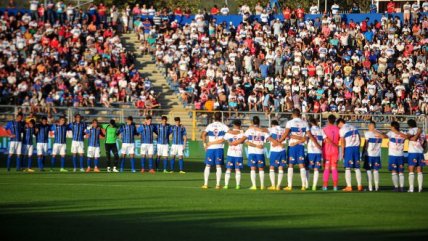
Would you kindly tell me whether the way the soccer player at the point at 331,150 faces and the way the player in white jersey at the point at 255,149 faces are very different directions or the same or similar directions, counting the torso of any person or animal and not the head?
same or similar directions

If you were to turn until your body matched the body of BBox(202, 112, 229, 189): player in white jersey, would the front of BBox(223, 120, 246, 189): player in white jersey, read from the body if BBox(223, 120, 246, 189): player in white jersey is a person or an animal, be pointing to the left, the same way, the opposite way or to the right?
the same way

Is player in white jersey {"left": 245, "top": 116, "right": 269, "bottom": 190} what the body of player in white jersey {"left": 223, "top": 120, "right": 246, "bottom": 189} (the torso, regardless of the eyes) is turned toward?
no

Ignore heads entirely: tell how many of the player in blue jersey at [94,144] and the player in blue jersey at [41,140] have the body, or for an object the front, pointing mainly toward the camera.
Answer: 2

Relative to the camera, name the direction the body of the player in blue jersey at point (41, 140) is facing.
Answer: toward the camera

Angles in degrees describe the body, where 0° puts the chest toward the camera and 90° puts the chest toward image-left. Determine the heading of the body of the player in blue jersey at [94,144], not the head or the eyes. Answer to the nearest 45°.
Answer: approximately 0°

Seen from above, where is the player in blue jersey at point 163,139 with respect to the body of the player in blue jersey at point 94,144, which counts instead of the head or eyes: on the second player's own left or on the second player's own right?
on the second player's own left

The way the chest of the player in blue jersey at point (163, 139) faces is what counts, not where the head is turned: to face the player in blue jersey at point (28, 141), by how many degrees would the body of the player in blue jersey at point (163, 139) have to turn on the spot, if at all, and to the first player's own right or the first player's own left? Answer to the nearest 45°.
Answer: approximately 90° to the first player's own right

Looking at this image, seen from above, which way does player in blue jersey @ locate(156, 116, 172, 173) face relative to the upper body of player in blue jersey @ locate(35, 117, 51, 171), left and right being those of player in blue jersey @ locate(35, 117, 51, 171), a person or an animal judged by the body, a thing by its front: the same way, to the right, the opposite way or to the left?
the same way
